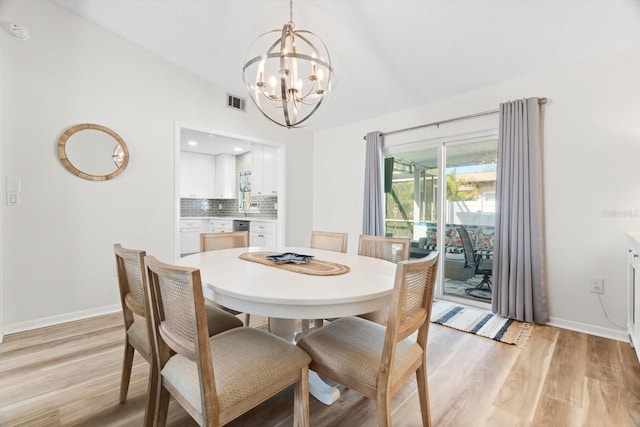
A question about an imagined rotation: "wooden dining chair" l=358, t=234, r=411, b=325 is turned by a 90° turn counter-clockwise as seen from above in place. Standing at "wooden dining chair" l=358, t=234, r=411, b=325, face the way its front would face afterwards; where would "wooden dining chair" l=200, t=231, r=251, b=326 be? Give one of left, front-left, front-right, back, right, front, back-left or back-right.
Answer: back-right

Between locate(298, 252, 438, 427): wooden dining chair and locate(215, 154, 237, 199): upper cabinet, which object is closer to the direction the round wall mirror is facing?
the wooden dining chair

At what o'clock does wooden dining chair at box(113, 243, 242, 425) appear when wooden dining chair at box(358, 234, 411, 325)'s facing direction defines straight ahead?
wooden dining chair at box(113, 243, 242, 425) is roughly at 12 o'clock from wooden dining chair at box(358, 234, 411, 325).

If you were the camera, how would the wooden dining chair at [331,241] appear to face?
facing the viewer and to the left of the viewer

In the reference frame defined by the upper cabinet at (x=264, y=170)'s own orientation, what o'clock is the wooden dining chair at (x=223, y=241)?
The wooden dining chair is roughly at 11 o'clock from the upper cabinet.

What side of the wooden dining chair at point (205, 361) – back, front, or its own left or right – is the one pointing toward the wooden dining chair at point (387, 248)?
front

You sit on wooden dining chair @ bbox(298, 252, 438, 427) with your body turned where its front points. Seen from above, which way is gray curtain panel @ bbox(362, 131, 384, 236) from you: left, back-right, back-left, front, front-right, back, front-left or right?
front-right

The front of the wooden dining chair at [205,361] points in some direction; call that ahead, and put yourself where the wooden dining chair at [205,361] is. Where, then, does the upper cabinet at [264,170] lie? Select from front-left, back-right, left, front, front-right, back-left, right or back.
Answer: front-left

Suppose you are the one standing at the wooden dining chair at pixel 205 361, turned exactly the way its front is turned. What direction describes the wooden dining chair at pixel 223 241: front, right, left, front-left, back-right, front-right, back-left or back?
front-left

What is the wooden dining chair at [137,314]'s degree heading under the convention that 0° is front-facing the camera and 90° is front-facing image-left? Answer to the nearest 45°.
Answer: approximately 225°
